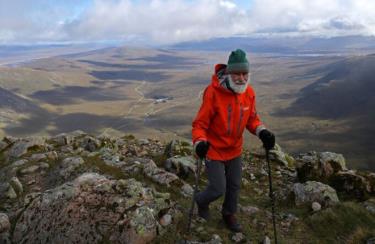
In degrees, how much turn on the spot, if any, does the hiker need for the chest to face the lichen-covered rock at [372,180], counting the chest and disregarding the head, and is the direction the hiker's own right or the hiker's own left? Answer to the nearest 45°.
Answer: approximately 90° to the hiker's own left

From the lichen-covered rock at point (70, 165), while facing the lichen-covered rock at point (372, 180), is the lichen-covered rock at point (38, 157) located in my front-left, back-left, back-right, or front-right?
back-left

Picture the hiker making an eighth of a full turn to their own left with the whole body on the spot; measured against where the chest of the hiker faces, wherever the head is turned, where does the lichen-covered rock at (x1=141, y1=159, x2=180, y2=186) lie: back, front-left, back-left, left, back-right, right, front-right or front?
back-left

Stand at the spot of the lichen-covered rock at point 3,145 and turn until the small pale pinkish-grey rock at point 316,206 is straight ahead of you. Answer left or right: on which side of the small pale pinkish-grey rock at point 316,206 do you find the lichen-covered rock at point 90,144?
left

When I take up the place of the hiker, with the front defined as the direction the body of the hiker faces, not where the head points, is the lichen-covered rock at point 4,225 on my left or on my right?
on my right

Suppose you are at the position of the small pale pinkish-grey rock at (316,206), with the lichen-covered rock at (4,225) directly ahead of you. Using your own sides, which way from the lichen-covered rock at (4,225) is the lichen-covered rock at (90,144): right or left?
right

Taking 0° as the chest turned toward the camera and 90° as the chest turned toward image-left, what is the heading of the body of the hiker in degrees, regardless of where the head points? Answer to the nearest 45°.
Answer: approximately 315°

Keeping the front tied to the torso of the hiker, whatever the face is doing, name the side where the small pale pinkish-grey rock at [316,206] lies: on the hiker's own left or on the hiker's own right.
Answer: on the hiker's own left

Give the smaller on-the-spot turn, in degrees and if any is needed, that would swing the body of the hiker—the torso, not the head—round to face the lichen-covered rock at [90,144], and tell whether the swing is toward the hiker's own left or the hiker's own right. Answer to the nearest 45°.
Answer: approximately 180°

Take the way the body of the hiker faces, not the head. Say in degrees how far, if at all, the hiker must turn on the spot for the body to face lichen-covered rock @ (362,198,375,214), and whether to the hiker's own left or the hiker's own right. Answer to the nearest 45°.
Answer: approximately 90° to the hiker's own left
